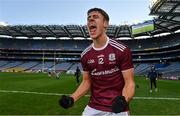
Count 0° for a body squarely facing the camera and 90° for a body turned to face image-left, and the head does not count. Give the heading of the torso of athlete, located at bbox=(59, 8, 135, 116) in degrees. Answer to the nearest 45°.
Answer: approximately 45°
